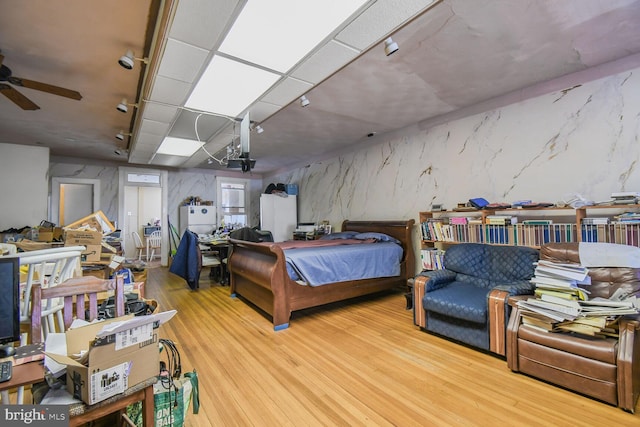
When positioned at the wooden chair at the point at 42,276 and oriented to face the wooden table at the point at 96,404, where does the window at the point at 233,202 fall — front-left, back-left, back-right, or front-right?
back-left

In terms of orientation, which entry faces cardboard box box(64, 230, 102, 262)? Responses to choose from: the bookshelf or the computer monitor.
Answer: the bookshelf

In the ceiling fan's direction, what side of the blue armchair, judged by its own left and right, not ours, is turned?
front

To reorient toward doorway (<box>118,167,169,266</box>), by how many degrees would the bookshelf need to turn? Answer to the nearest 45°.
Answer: approximately 45° to its right

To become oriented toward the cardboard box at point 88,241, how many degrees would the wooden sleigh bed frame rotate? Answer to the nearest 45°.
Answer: approximately 45° to its right

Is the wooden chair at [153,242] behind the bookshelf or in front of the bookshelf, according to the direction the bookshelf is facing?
in front

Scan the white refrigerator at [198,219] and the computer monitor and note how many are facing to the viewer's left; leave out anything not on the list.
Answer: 0

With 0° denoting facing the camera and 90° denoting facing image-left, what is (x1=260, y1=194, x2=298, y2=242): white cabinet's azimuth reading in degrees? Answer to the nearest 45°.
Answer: approximately 45°

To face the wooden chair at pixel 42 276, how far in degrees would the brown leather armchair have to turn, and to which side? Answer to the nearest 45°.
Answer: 0° — it already faces it

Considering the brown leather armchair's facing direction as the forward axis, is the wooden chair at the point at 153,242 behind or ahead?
ahead

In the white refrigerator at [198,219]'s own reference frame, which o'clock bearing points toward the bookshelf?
The bookshelf is roughly at 11 o'clock from the white refrigerator.

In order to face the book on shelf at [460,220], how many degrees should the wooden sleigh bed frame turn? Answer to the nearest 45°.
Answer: approximately 135° to its left

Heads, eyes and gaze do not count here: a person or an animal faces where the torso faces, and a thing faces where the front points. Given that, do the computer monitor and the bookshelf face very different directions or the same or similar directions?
very different directions

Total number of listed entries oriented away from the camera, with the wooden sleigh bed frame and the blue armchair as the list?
0

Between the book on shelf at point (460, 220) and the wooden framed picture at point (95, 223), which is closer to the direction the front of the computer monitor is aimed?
the book on shelf

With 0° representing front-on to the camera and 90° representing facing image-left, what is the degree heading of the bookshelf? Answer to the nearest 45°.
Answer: approximately 45°
